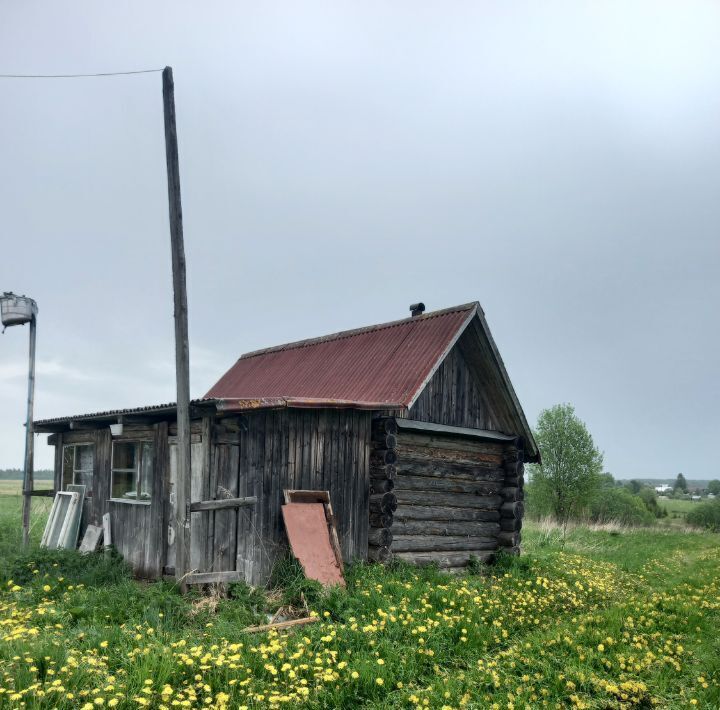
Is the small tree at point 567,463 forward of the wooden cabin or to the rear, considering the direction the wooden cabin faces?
to the rear

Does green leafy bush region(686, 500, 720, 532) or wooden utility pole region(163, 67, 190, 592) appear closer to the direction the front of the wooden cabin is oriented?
the wooden utility pole

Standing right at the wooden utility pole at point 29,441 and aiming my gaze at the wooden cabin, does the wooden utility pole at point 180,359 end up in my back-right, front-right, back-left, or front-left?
front-right

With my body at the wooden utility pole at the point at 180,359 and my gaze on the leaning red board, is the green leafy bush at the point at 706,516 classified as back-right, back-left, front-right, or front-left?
front-left

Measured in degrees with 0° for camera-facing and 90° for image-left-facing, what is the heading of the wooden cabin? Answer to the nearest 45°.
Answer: approximately 45°

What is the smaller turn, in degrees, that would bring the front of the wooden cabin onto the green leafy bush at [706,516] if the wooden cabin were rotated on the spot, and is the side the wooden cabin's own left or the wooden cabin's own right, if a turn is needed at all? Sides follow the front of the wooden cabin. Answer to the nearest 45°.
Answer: approximately 180°

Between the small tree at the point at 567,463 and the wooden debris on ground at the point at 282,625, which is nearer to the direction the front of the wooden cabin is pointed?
the wooden debris on ground

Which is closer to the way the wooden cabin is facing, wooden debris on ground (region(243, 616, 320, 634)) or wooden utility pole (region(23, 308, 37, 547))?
the wooden debris on ground

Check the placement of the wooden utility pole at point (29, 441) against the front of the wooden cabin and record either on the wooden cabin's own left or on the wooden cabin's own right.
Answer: on the wooden cabin's own right

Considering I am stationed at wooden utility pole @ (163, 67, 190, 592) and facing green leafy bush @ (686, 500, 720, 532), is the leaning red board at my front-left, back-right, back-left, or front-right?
front-right
